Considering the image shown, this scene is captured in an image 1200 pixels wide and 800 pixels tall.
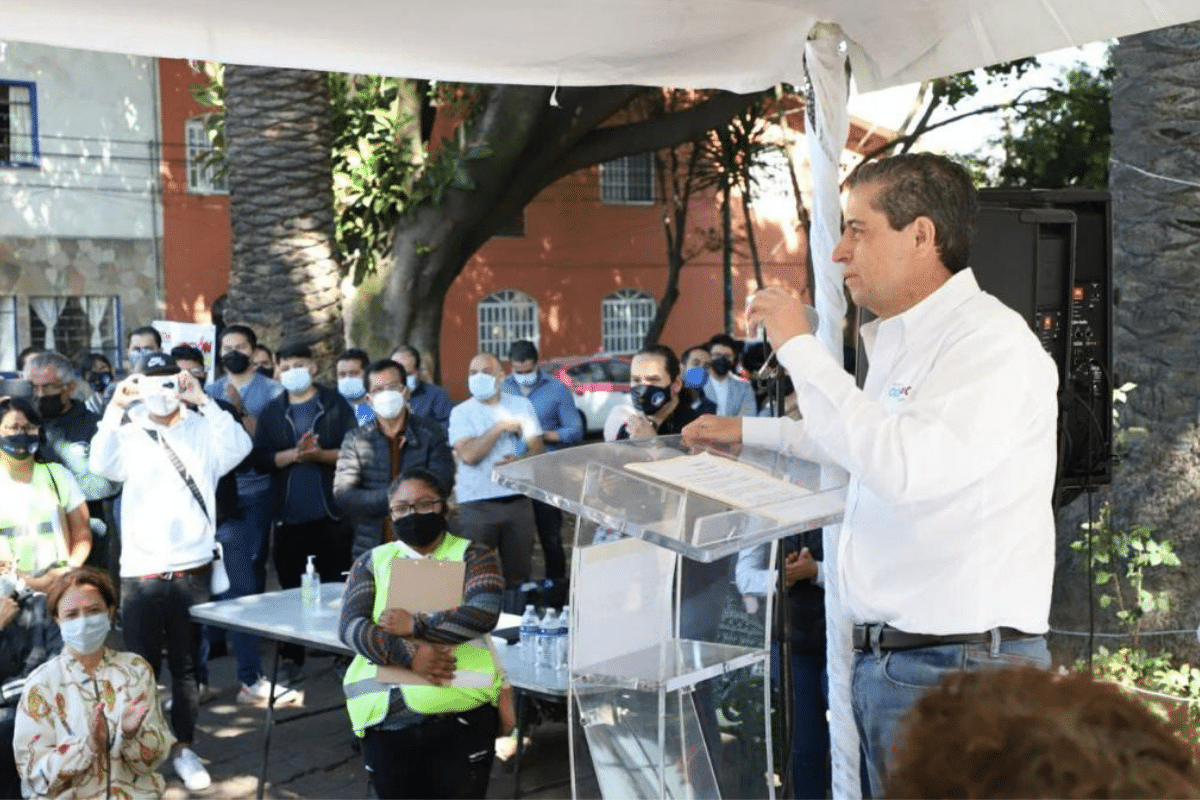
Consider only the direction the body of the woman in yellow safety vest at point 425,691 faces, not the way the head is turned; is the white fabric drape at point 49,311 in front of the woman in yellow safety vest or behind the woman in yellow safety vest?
behind

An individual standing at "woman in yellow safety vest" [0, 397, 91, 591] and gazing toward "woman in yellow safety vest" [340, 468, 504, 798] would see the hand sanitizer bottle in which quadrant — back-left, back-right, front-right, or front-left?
front-left

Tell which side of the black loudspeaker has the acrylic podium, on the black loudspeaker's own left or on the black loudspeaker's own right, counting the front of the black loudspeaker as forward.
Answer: on the black loudspeaker's own left

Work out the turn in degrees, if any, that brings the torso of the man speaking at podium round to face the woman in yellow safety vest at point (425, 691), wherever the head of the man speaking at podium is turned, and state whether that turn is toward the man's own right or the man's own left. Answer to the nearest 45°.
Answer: approximately 45° to the man's own right

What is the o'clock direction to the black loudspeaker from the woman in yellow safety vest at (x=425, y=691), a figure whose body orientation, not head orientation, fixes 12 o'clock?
The black loudspeaker is roughly at 9 o'clock from the woman in yellow safety vest.

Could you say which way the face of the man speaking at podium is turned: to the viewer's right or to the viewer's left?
to the viewer's left

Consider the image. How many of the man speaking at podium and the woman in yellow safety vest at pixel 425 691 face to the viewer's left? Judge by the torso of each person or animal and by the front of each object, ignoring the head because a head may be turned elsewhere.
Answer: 1

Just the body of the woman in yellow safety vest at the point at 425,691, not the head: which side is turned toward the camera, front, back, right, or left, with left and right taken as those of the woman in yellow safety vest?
front

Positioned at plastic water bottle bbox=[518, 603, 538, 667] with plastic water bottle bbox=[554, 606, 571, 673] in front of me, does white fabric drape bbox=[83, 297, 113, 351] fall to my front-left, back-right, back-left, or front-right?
back-left

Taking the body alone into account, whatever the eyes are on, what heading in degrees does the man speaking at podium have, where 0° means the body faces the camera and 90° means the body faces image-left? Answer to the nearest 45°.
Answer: approximately 90°

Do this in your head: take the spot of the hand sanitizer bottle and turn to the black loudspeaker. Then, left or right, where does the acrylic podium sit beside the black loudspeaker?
right
